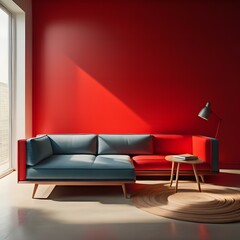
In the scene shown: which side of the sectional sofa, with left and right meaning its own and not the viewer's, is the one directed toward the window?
right

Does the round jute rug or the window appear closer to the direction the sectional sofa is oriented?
the round jute rug

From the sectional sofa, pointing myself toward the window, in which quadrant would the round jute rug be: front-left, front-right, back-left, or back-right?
back-left

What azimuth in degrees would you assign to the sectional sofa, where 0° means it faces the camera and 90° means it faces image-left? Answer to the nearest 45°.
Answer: approximately 0°

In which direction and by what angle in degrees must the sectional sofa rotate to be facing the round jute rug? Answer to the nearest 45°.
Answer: approximately 45° to its left
